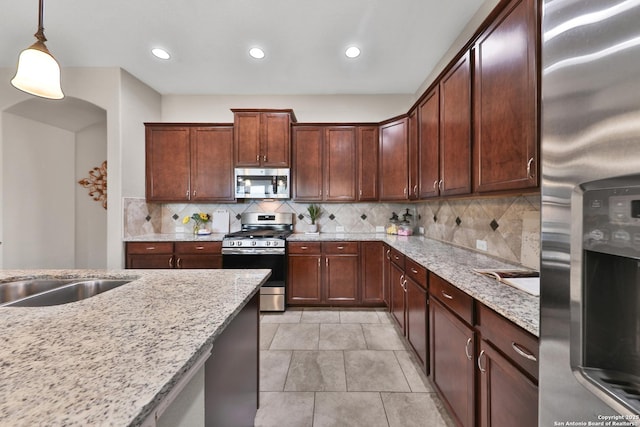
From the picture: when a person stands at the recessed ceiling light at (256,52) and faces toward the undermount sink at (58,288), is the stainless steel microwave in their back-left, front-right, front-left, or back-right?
back-right

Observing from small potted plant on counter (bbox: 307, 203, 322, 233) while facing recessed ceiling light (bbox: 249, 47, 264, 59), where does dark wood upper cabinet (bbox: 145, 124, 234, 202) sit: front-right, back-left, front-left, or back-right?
front-right

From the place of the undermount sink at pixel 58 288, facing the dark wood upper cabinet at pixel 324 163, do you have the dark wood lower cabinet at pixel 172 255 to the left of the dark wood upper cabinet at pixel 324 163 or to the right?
left

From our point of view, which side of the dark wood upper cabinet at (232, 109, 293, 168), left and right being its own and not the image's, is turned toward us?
front

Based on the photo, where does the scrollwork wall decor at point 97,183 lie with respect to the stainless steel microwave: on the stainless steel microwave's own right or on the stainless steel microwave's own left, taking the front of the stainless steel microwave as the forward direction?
on the stainless steel microwave's own right

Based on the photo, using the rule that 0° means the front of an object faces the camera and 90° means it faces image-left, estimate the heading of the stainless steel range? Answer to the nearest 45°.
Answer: approximately 0°

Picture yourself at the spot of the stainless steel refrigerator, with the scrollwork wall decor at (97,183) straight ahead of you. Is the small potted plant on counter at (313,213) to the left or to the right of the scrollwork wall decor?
right

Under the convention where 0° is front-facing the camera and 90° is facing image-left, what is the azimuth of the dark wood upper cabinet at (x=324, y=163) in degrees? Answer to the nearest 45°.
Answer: approximately 0°

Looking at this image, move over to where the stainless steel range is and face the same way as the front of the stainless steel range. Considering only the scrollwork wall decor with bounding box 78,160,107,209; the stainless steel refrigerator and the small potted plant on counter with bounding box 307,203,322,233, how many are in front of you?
1

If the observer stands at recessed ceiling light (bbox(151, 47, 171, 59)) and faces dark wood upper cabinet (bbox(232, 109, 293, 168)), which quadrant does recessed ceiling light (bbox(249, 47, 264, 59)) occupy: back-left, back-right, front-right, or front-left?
front-right

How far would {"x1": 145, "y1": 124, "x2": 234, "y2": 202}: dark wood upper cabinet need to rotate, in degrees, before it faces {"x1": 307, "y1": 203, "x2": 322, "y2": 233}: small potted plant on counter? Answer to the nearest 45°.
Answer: approximately 90° to its left

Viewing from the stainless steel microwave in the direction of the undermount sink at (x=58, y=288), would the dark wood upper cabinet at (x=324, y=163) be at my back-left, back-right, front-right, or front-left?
back-left
